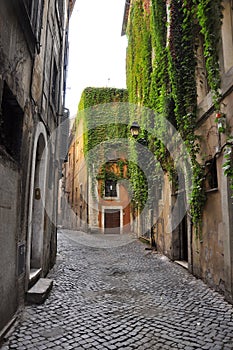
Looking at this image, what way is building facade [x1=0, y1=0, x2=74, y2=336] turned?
to the viewer's right

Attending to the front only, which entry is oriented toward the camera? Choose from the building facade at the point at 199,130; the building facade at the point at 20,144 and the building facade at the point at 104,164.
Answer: the building facade at the point at 104,164

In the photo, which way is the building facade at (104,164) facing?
toward the camera

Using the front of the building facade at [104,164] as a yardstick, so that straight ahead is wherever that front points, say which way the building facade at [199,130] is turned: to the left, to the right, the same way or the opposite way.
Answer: to the right

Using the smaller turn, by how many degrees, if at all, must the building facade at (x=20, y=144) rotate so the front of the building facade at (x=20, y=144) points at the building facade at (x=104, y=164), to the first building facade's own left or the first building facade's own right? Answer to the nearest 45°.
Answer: approximately 90° to the first building facade's own left

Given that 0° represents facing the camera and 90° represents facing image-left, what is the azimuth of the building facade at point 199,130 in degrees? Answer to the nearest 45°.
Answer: approximately 90°

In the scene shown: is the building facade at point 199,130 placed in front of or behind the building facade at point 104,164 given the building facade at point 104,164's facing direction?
in front

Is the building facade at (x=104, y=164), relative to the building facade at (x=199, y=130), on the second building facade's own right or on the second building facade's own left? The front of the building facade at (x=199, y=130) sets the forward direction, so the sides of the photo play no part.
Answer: on the second building facade's own right

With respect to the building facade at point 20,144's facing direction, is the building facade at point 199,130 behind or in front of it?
in front

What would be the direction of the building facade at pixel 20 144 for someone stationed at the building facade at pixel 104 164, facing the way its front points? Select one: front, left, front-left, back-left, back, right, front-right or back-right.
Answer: front

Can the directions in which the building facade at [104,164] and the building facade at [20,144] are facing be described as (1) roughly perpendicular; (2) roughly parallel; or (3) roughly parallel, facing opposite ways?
roughly perpendicular
